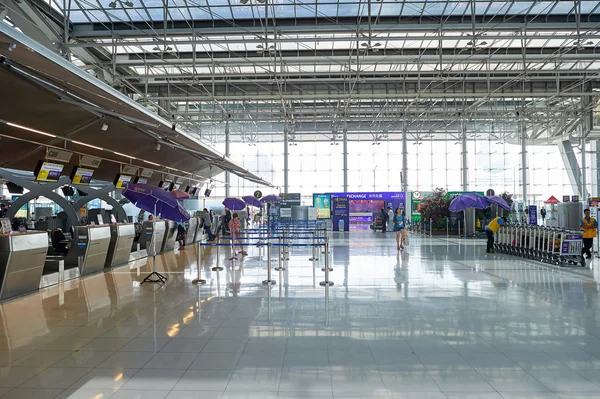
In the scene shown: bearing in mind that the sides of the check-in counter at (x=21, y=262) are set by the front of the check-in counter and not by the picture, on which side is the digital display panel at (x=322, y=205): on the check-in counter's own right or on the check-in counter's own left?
on the check-in counter's own left

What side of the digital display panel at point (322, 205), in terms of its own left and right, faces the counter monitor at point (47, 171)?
front

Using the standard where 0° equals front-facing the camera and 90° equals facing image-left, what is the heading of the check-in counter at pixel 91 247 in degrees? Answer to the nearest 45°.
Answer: approximately 315°

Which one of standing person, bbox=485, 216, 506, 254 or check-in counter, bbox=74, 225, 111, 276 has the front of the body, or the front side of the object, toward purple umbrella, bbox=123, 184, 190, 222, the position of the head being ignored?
the check-in counter

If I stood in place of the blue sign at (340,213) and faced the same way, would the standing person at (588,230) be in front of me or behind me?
in front

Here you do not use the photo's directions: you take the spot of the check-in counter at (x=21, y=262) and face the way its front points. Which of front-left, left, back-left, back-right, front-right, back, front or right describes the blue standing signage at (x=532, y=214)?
front-left

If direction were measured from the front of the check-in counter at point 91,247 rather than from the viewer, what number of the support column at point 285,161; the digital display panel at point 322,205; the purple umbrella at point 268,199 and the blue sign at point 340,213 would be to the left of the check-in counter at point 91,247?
4

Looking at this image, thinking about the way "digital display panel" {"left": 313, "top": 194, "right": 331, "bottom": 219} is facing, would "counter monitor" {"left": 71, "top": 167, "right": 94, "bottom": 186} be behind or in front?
in front

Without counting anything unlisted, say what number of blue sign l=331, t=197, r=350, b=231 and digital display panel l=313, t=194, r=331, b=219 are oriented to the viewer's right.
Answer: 0

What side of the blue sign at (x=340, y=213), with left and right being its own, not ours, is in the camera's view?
front

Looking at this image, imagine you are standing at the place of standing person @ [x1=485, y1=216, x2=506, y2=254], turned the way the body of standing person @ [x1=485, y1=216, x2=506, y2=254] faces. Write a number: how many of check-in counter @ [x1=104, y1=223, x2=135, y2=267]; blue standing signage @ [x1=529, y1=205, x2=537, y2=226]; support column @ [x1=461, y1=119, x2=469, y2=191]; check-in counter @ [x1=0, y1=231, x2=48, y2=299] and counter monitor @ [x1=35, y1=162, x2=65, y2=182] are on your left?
2

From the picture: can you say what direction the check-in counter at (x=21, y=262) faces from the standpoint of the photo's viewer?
facing the viewer and to the right of the viewer

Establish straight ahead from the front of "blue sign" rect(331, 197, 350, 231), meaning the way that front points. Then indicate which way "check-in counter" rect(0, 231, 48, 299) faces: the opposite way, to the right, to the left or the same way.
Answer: to the left
